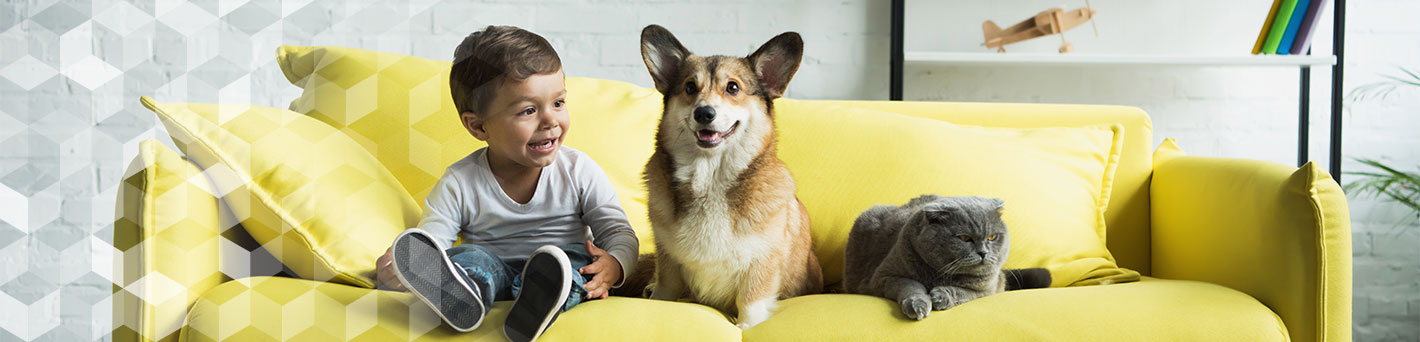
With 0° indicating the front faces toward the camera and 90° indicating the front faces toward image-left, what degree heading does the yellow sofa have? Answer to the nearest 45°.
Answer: approximately 0°

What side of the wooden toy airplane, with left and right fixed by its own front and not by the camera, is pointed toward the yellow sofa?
right

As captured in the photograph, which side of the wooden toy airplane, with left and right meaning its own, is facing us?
right

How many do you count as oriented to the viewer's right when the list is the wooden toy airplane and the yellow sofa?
1
